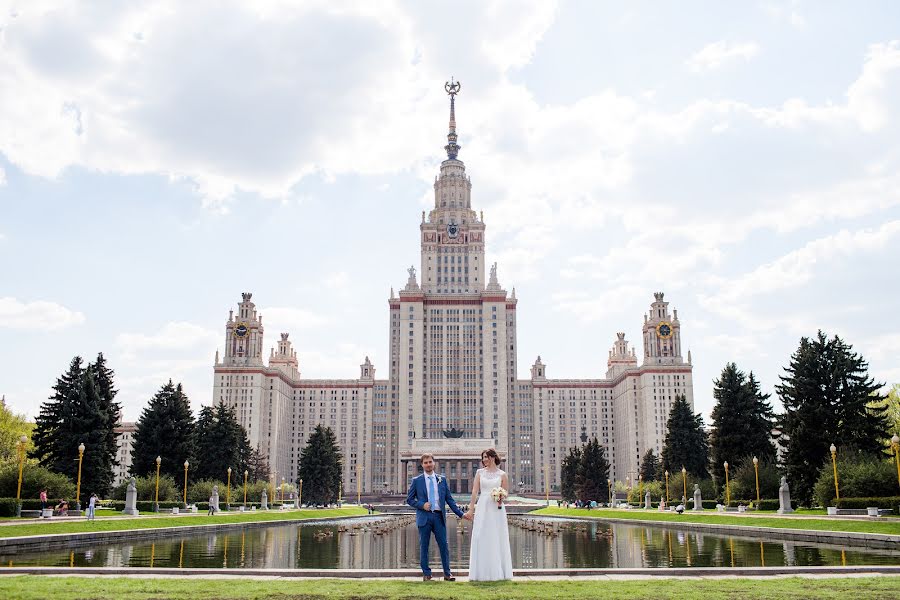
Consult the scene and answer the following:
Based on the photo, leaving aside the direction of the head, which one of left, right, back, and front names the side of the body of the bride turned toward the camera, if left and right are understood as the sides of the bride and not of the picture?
front

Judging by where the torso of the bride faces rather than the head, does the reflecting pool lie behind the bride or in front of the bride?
behind

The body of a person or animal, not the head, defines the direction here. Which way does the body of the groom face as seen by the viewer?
toward the camera

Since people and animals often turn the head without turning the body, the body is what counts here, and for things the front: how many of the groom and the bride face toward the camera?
2

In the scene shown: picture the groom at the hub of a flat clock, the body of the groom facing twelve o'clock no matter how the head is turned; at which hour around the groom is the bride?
The bride is roughly at 10 o'clock from the groom.

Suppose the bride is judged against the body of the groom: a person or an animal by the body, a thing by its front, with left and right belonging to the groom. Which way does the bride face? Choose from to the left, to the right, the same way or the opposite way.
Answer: the same way

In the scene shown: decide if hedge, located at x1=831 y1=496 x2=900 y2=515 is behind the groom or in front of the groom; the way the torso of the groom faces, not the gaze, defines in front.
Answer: behind

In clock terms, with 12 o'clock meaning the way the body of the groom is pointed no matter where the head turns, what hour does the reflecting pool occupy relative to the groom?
The reflecting pool is roughly at 6 o'clock from the groom.

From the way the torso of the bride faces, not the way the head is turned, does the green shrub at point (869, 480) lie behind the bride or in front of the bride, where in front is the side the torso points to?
behind
